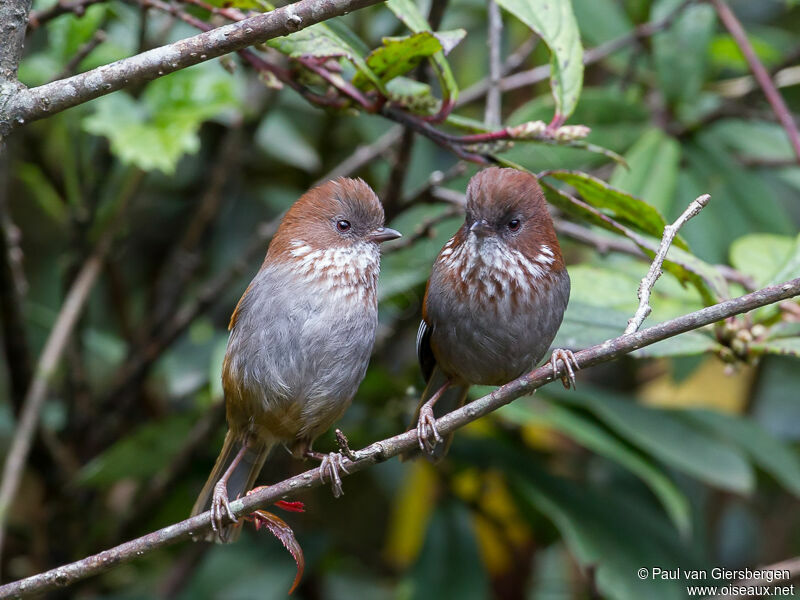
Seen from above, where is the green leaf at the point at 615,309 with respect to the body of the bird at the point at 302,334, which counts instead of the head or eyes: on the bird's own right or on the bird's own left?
on the bird's own left

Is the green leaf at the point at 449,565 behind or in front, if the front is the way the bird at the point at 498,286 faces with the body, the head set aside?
behind

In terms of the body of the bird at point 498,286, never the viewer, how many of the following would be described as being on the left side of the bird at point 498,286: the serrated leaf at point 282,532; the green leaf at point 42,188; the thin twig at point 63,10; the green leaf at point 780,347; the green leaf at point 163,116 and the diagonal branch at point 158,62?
1

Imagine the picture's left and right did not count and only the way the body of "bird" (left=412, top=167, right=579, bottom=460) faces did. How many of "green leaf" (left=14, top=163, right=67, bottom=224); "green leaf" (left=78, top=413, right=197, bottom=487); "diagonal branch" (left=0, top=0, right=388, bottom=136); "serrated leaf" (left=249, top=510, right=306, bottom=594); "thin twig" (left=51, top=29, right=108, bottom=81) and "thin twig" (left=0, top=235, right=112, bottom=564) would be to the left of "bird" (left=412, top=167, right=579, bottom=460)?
0

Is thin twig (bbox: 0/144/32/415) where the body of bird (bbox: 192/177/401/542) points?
no

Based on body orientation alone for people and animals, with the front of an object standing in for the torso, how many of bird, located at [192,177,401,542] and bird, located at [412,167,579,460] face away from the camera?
0

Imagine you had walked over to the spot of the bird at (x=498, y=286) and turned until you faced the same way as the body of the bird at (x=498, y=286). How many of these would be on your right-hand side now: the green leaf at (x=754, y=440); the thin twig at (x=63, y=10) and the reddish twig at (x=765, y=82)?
1

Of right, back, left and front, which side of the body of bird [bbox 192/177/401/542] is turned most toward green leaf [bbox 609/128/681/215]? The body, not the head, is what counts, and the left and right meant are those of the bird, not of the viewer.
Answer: left

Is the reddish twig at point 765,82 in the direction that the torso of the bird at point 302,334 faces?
no

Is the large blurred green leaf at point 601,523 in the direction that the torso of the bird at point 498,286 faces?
no

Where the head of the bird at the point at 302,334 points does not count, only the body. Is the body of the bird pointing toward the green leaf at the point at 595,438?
no

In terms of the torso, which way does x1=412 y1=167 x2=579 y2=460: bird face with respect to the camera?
toward the camera
